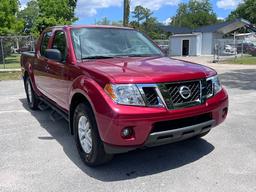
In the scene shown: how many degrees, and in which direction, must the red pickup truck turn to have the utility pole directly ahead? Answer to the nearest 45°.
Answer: approximately 135° to its left

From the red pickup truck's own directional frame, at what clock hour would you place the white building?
The white building is roughly at 8 o'clock from the red pickup truck.

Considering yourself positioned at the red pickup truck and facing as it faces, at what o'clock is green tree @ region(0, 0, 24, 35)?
The green tree is roughly at 7 o'clock from the red pickup truck.

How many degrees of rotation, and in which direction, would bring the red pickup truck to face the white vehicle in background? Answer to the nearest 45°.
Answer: approximately 135° to its left

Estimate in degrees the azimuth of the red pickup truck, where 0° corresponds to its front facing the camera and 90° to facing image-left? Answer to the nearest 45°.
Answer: approximately 315°

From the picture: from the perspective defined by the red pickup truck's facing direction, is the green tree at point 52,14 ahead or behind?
behind

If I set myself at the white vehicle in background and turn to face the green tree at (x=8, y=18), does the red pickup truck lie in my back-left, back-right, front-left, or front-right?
front-left

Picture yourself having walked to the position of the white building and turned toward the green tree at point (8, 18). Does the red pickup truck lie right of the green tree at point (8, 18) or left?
left

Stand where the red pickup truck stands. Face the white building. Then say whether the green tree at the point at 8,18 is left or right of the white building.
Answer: left
